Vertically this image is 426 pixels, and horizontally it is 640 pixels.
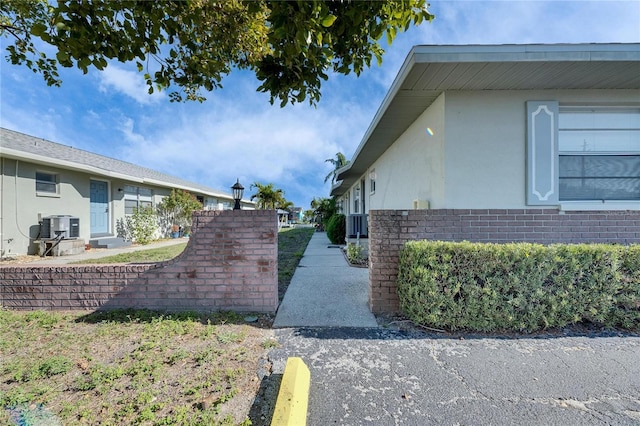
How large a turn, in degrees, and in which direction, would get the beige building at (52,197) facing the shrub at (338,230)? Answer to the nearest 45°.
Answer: approximately 45° to its left

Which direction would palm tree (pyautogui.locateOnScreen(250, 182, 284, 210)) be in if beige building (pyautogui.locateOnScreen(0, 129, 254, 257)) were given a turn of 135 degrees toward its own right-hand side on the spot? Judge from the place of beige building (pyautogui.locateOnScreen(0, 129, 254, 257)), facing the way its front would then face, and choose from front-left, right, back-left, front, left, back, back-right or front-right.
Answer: back-right

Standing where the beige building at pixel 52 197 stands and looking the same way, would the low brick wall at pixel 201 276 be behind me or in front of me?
in front

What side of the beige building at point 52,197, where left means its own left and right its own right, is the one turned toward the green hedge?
front

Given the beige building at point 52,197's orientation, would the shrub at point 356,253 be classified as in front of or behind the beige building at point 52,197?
in front

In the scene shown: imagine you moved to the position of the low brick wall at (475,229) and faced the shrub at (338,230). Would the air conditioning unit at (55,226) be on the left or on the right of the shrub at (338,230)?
left

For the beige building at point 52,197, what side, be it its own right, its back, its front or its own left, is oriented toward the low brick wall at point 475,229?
front
